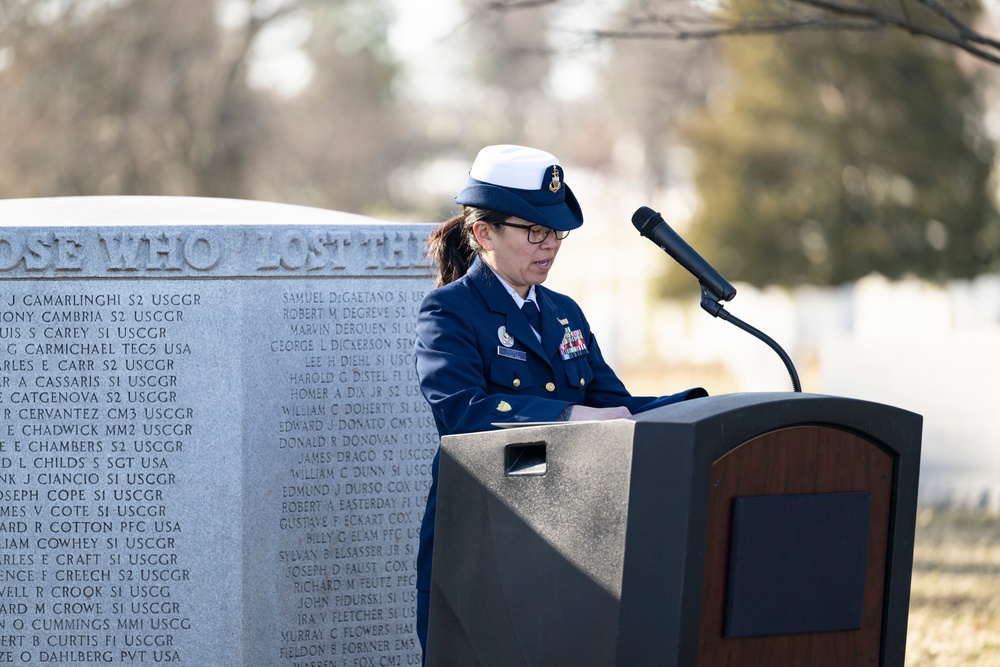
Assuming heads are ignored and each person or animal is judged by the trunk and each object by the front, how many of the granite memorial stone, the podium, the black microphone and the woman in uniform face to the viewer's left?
1

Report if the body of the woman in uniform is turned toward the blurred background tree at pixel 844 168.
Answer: no

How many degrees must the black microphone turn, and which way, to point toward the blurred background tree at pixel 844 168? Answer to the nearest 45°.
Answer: approximately 90° to its right

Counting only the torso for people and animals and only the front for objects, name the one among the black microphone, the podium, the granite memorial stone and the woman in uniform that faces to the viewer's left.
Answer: the black microphone

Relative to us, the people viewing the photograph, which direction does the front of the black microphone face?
facing to the left of the viewer

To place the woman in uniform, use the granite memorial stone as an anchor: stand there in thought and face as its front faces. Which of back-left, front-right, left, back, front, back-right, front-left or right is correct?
front-left

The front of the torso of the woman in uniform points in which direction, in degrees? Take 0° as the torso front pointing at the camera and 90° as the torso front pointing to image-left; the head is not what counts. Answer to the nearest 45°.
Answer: approximately 315°

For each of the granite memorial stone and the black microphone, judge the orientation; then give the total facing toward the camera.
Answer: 1

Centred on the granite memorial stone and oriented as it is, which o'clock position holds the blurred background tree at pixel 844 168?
The blurred background tree is roughly at 7 o'clock from the granite memorial stone.

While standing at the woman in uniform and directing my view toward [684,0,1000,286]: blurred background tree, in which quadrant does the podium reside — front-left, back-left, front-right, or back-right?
back-right

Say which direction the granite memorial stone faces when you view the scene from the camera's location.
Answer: facing the viewer

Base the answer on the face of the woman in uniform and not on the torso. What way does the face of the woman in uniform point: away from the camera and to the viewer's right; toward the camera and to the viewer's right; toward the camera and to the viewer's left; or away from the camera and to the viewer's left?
toward the camera and to the viewer's right

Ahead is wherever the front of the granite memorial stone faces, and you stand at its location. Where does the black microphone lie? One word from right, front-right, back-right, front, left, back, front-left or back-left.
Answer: front-left

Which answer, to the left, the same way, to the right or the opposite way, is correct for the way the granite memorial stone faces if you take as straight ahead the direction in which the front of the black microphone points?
to the left

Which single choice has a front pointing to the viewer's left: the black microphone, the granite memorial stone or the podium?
the black microphone
